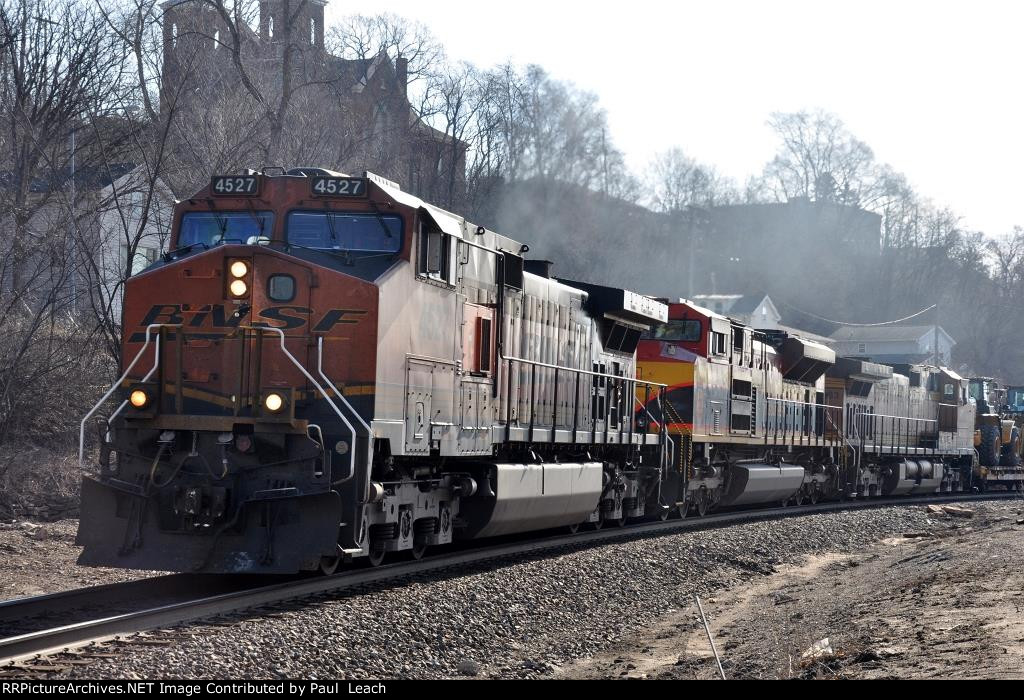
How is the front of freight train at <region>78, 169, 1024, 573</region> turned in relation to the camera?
facing the viewer and to the left of the viewer

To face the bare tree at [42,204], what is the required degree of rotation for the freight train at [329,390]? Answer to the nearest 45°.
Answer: approximately 90° to its right

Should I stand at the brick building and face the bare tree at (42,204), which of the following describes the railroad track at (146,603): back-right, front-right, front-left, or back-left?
front-left
